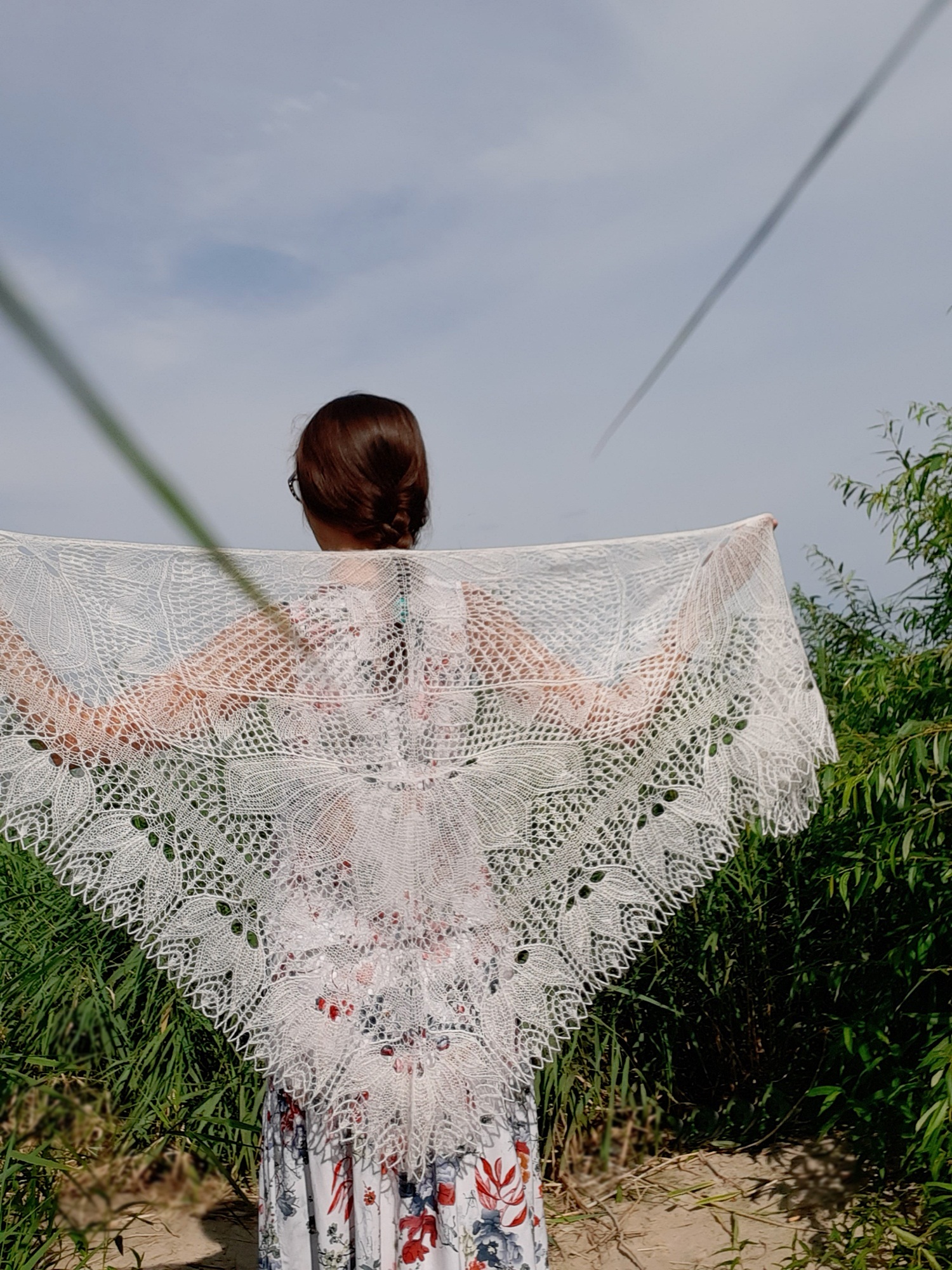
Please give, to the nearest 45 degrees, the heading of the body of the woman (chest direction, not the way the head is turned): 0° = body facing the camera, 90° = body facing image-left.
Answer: approximately 180°
